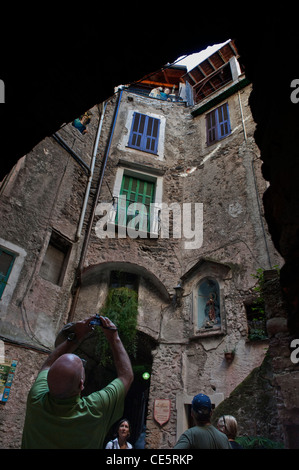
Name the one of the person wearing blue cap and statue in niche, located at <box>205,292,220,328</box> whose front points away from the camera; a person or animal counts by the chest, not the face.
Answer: the person wearing blue cap

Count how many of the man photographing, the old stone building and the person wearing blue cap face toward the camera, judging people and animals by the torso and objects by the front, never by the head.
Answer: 1

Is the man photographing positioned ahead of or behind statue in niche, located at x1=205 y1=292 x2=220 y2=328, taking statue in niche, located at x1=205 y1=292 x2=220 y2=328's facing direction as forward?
ahead

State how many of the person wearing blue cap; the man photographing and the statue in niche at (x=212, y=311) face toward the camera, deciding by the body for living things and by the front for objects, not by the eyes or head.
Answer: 1

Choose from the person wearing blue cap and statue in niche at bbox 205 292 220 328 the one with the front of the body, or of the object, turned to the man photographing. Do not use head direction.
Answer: the statue in niche

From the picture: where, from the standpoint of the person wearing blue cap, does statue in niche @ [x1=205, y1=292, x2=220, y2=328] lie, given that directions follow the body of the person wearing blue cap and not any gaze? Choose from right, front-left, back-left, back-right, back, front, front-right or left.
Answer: front

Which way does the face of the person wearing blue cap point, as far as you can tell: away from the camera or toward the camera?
away from the camera

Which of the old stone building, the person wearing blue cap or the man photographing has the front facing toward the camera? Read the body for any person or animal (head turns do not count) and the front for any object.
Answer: the old stone building

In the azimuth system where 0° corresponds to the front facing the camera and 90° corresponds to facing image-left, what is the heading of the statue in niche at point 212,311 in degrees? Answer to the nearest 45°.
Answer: approximately 0°

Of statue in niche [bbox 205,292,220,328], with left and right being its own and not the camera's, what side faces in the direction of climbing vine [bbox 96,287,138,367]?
right

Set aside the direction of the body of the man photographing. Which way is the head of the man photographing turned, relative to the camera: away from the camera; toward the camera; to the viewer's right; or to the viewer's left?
away from the camera

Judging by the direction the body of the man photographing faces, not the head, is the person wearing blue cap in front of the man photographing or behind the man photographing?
in front

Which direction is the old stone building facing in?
toward the camera

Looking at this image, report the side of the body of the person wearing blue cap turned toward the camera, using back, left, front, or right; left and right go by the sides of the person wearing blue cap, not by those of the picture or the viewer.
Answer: back
